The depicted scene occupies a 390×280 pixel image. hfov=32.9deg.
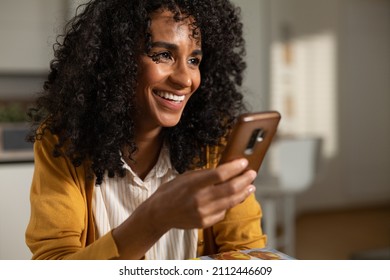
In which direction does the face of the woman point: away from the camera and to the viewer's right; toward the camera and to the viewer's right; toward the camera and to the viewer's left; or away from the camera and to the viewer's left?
toward the camera and to the viewer's right

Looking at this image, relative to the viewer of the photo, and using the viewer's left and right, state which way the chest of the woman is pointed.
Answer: facing the viewer and to the right of the viewer
